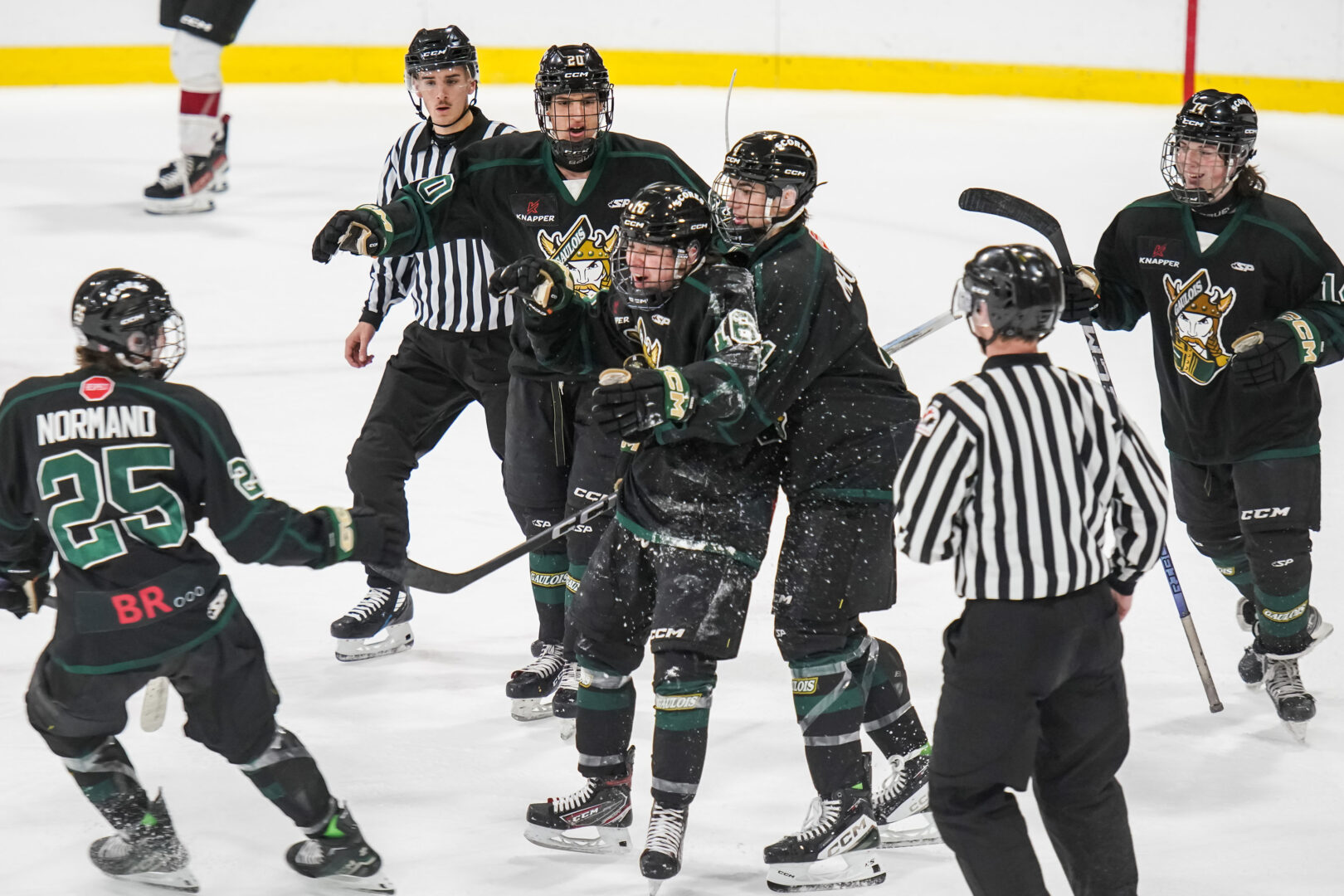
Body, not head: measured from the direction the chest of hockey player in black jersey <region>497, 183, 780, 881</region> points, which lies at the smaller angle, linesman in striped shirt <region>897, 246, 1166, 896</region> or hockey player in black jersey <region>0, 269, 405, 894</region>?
the hockey player in black jersey

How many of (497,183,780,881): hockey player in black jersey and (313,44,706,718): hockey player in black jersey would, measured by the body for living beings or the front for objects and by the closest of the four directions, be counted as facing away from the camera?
0

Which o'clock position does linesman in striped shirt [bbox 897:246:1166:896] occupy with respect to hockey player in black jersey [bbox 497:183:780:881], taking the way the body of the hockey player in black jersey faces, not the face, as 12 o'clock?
The linesman in striped shirt is roughly at 9 o'clock from the hockey player in black jersey.

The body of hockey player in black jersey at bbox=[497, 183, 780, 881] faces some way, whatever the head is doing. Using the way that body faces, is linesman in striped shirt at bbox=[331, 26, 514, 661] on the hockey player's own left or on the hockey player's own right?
on the hockey player's own right

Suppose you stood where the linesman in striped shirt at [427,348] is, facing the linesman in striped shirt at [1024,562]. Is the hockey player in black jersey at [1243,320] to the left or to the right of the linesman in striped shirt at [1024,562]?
left

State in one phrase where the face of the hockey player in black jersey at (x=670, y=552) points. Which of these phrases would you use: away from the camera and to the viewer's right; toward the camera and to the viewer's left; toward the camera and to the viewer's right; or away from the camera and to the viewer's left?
toward the camera and to the viewer's left

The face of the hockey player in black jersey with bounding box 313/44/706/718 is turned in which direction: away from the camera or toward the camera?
toward the camera

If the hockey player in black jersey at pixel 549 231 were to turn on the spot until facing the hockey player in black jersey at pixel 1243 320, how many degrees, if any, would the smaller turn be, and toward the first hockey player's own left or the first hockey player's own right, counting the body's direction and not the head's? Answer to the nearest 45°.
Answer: approximately 90° to the first hockey player's own left

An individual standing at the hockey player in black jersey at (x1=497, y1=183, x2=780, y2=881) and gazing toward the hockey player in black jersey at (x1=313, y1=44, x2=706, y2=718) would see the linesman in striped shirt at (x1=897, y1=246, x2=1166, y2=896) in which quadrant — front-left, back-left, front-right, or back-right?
back-right

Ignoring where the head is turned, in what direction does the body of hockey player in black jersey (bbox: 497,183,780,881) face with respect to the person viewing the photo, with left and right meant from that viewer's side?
facing the viewer and to the left of the viewer

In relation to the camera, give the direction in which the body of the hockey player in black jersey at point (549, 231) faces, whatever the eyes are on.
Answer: toward the camera

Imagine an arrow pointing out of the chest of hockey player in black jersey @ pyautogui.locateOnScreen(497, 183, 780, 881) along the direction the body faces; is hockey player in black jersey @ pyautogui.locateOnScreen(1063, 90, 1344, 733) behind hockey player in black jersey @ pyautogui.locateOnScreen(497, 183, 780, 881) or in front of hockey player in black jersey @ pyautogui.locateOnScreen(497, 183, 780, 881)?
behind

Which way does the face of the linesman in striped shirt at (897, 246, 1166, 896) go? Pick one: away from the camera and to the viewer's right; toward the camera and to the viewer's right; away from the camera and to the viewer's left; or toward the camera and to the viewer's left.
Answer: away from the camera and to the viewer's left

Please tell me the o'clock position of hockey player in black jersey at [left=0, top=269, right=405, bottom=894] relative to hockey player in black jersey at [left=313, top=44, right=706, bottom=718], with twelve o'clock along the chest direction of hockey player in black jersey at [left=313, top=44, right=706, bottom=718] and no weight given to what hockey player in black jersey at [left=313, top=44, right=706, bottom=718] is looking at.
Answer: hockey player in black jersey at [left=0, top=269, right=405, bottom=894] is roughly at 1 o'clock from hockey player in black jersey at [left=313, top=44, right=706, bottom=718].
